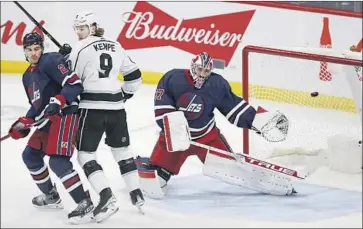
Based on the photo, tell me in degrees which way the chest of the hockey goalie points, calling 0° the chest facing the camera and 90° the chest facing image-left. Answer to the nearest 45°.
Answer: approximately 0°

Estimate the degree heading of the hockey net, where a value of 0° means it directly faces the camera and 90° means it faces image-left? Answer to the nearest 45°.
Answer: approximately 45°

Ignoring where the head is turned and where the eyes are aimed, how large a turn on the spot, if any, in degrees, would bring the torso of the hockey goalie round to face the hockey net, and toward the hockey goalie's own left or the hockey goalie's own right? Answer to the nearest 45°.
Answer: approximately 135° to the hockey goalie's own left

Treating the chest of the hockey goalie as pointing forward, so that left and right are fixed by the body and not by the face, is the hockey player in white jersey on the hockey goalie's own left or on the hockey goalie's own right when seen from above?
on the hockey goalie's own right

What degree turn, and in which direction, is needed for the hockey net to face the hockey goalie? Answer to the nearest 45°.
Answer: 0° — it already faces them
